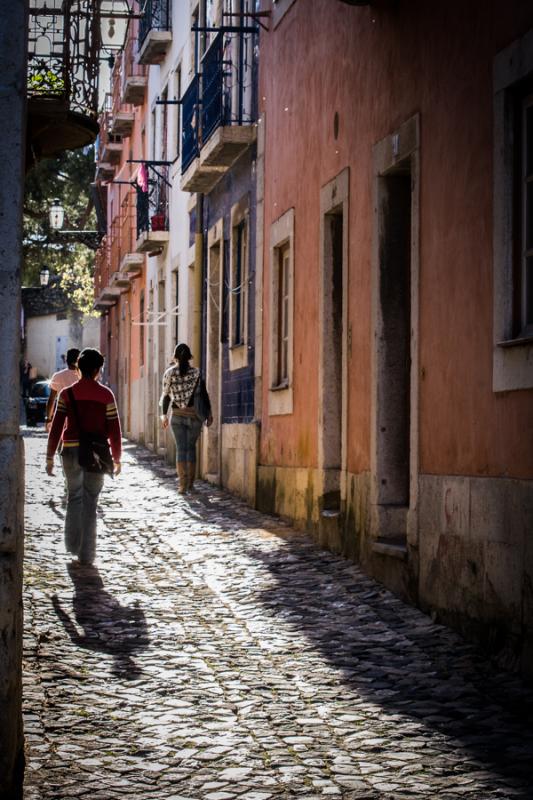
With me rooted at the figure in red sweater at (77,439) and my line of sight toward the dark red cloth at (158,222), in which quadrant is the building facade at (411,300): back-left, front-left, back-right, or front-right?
back-right

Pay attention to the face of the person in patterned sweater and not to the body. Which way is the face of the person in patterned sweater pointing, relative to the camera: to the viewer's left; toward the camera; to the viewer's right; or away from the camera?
away from the camera

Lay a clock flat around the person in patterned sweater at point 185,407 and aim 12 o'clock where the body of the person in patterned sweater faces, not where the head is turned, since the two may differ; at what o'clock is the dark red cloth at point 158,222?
The dark red cloth is roughly at 12 o'clock from the person in patterned sweater.

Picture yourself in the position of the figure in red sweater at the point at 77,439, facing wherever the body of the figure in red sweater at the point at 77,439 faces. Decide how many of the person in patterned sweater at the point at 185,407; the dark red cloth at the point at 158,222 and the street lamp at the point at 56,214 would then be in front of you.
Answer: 3

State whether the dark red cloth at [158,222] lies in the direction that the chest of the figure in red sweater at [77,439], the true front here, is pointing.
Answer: yes

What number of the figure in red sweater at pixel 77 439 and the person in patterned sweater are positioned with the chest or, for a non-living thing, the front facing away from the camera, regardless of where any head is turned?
2

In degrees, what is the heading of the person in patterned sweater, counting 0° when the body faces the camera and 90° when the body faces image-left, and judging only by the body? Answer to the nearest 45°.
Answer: approximately 180°

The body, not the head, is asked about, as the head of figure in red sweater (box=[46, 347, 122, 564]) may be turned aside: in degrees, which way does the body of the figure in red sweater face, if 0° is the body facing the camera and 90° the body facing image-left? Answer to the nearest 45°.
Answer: approximately 180°

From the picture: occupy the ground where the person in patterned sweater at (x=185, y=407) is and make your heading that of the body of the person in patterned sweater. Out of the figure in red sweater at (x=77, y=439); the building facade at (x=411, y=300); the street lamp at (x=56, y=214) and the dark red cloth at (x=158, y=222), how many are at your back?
2

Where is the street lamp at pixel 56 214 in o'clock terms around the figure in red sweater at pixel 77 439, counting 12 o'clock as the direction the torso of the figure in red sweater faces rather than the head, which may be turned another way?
The street lamp is roughly at 12 o'clock from the figure in red sweater.

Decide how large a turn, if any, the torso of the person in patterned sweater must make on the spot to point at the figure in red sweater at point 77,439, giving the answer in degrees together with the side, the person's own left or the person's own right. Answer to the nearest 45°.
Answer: approximately 180°
